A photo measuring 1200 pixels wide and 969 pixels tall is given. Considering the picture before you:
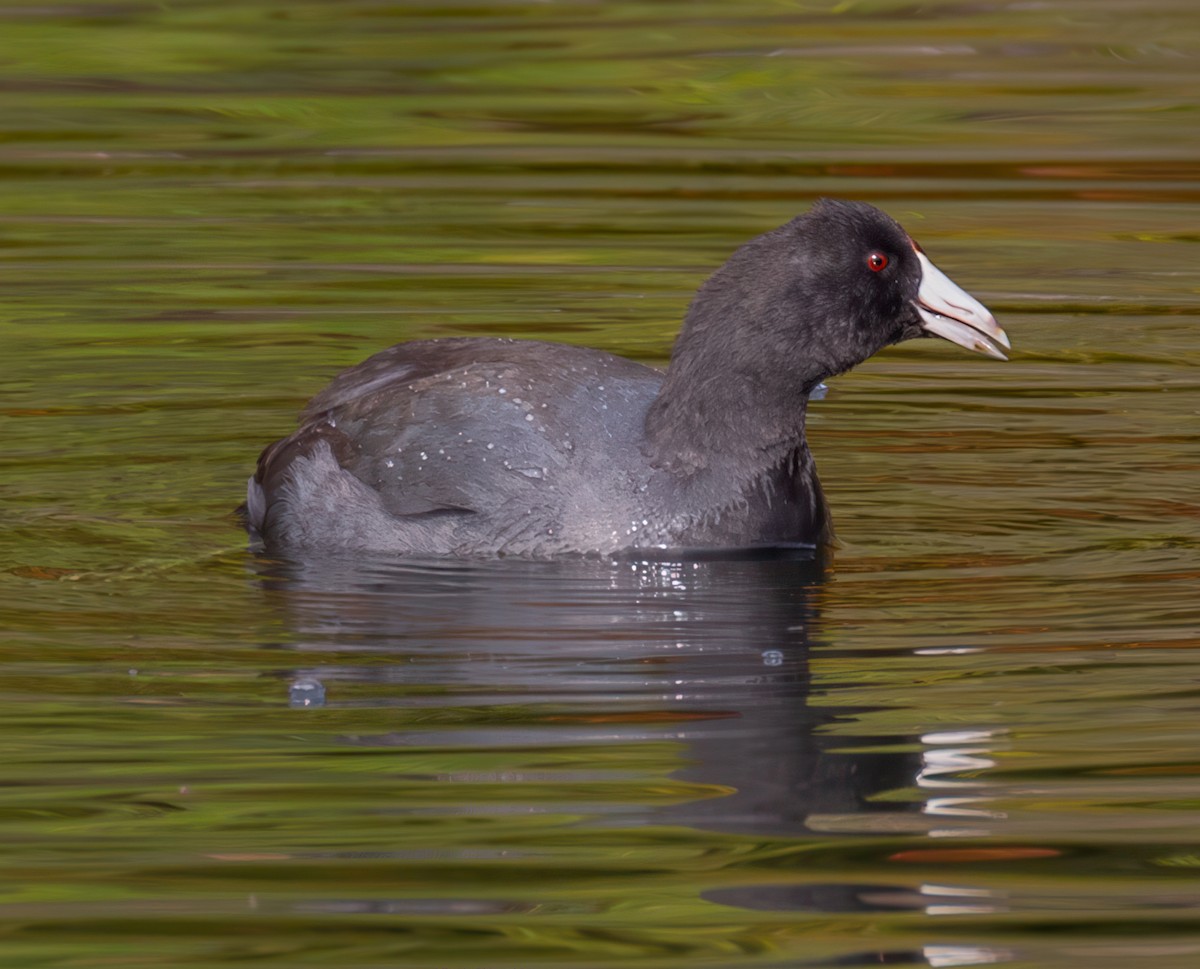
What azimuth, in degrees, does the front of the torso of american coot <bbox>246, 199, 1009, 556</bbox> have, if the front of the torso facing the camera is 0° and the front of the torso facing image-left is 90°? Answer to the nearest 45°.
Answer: approximately 270°
